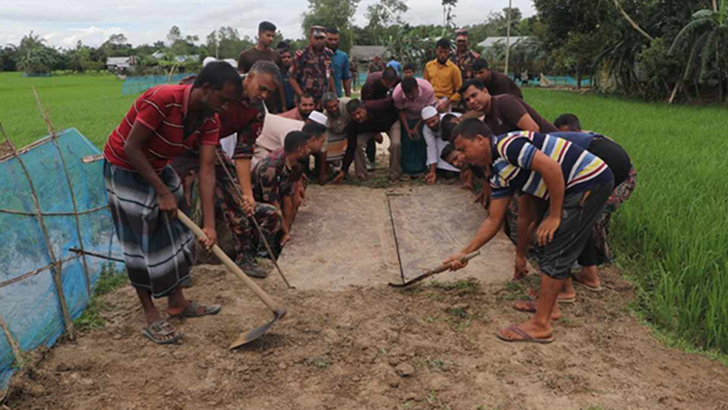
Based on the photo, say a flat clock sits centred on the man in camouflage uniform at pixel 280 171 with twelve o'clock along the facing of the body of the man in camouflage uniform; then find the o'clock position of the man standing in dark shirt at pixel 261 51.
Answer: The man standing in dark shirt is roughly at 9 o'clock from the man in camouflage uniform.

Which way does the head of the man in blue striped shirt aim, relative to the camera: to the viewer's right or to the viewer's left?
to the viewer's left

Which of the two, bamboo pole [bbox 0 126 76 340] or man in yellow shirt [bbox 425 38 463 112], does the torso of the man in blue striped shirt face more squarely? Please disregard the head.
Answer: the bamboo pole

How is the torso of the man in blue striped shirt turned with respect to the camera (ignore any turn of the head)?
to the viewer's left

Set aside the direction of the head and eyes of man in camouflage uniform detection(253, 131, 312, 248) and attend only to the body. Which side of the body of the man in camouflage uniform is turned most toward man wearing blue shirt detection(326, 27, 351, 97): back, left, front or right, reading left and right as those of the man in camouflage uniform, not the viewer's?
left

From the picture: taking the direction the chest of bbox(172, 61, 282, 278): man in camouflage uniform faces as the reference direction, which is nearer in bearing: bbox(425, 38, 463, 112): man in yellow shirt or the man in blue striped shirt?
the man in blue striped shirt

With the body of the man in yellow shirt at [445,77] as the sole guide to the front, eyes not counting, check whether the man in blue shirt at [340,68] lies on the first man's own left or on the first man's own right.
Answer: on the first man's own right

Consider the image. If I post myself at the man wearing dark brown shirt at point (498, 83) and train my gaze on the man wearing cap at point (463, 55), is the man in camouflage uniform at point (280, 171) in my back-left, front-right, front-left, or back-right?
back-left

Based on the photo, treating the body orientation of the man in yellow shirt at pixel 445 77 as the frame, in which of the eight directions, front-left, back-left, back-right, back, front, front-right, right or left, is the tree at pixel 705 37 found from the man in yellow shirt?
back-left

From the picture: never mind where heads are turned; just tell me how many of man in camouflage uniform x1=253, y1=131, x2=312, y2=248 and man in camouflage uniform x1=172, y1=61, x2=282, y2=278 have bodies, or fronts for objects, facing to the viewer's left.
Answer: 0

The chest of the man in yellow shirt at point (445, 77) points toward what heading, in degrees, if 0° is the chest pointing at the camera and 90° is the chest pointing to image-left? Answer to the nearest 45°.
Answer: approximately 0°

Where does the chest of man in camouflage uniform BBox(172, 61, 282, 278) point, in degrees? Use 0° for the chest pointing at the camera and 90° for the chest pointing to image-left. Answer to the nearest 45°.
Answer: approximately 315°

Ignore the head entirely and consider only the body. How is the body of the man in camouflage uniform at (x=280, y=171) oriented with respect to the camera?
to the viewer's right
